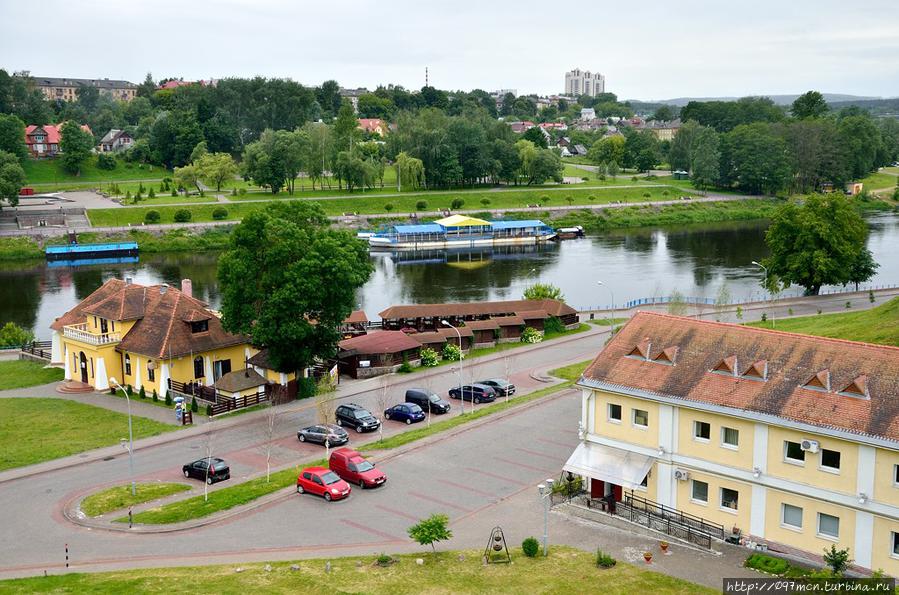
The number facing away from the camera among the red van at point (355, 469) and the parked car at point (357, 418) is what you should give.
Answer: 0

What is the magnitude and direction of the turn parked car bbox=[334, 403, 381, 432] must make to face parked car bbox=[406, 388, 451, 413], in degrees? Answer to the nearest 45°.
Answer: approximately 90° to its left

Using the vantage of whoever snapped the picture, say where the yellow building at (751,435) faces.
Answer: facing the viewer and to the left of the viewer

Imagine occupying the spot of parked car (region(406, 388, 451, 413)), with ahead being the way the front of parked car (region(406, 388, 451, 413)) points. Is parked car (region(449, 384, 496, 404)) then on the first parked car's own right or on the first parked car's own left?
on the first parked car's own left

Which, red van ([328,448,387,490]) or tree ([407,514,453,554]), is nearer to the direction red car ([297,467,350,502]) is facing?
the tree

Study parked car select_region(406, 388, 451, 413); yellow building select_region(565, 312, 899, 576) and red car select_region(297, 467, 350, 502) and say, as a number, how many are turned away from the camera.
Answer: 0

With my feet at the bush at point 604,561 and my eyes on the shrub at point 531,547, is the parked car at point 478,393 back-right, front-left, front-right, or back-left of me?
front-right

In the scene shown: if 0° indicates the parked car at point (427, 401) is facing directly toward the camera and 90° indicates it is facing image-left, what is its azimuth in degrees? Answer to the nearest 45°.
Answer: approximately 315°

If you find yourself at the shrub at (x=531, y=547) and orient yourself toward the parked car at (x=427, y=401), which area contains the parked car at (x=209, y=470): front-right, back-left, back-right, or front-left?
front-left

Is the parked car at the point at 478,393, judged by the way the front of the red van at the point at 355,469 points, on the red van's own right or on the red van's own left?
on the red van's own left

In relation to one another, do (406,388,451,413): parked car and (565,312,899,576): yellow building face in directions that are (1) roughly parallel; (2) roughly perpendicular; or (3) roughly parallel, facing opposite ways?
roughly perpendicular

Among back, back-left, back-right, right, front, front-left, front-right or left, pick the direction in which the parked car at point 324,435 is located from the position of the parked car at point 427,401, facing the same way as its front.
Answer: right

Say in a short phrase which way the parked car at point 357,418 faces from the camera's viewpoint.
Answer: facing the viewer and to the right of the viewer

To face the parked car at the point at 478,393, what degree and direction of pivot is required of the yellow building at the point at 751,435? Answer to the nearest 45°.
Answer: approximately 90° to its right
